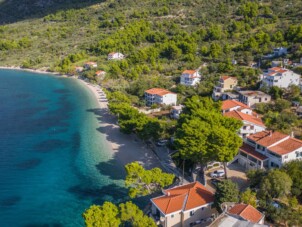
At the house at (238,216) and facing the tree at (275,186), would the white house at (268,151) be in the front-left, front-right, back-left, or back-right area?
front-left

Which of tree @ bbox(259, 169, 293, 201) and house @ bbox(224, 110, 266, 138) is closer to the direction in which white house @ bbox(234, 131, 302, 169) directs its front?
the tree

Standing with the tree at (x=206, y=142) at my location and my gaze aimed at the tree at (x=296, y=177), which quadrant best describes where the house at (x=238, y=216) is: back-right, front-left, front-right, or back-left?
front-right

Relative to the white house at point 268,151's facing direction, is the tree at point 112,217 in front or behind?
in front

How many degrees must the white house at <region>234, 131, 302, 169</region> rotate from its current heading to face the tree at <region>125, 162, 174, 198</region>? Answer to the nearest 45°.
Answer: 0° — it already faces it

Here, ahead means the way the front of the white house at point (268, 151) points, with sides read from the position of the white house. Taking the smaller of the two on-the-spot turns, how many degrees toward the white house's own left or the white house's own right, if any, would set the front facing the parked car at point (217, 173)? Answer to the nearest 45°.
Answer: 0° — it already faces it

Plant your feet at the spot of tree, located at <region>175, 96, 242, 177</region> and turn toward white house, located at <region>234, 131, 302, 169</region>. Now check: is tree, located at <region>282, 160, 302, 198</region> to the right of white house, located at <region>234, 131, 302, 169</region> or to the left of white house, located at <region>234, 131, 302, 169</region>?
right

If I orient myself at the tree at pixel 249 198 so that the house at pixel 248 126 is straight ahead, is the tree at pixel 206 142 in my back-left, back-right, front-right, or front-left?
front-left

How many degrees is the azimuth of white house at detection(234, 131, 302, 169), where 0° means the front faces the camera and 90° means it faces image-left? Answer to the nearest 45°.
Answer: approximately 45°

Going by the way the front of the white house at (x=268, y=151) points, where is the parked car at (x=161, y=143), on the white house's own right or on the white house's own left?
on the white house's own right

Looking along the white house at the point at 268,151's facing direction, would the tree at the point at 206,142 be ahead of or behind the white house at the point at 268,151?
ahead

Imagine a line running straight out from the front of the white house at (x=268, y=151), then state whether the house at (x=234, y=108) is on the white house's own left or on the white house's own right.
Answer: on the white house's own right

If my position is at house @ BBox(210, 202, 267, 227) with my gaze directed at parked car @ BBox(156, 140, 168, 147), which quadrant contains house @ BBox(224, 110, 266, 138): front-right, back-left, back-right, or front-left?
front-right

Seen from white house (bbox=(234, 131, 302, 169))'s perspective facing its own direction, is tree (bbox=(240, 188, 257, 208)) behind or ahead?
ahead

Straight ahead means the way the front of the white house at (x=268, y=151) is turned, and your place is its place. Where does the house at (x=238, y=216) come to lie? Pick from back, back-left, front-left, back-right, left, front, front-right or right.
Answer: front-left
